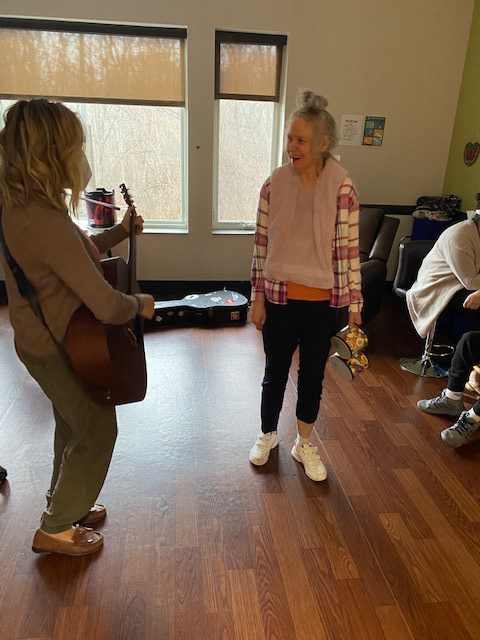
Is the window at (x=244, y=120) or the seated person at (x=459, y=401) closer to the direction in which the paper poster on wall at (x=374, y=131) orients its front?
the seated person

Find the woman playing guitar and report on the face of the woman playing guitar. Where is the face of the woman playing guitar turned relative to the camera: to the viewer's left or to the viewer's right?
to the viewer's right

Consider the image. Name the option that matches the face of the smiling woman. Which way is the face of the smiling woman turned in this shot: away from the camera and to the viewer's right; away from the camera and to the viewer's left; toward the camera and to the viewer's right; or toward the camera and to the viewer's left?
toward the camera and to the viewer's left

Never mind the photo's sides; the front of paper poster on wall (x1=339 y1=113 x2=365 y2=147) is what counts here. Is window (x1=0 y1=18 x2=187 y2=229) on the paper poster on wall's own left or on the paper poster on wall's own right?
on the paper poster on wall's own right

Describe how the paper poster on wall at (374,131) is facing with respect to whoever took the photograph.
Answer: facing the viewer

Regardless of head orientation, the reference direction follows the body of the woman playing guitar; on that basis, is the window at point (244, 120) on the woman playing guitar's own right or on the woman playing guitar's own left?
on the woman playing guitar's own left

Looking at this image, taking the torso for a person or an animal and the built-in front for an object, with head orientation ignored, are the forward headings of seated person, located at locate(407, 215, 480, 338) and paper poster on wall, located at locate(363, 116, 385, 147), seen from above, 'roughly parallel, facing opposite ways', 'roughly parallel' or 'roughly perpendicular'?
roughly perpendicular

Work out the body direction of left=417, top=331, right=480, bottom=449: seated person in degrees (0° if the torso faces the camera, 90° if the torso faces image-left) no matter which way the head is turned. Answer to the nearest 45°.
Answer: approximately 45°

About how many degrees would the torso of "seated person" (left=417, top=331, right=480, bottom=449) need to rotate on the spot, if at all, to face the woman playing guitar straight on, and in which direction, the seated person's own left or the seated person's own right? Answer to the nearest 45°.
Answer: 0° — they already face them

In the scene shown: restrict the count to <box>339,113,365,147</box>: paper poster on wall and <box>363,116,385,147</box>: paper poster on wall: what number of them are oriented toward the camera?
2

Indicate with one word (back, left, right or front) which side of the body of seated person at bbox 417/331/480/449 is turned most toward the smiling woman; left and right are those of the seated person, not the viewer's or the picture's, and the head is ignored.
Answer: front

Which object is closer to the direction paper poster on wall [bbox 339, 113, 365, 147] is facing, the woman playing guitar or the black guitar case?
the woman playing guitar

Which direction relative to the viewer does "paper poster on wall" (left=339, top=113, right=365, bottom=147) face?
toward the camera
